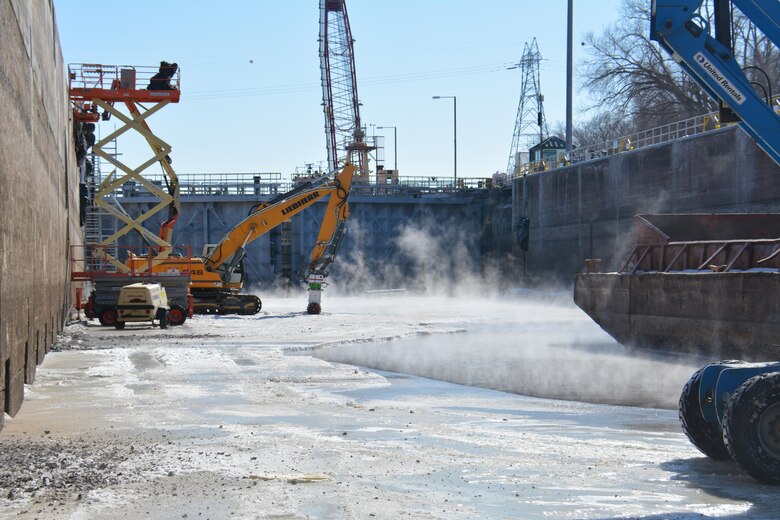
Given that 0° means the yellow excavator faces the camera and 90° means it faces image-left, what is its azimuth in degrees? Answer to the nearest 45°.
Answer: approximately 270°

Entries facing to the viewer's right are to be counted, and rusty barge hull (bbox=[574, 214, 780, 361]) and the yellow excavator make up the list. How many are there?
1

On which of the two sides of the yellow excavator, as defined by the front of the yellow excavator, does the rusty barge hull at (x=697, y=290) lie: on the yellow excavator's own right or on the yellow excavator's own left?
on the yellow excavator's own right

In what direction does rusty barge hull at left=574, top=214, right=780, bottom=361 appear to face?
to the viewer's left

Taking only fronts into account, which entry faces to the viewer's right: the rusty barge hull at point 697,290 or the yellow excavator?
the yellow excavator

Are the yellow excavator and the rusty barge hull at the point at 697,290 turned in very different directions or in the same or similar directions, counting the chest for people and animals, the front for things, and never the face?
very different directions
